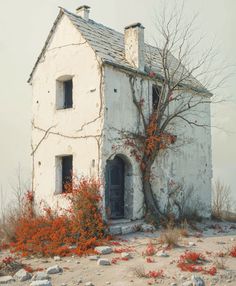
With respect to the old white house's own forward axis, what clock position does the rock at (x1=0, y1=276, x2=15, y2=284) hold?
The rock is roughly at 2 o'clock from the old white house.

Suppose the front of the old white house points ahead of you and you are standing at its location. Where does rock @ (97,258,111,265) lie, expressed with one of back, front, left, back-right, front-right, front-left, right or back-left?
front-right

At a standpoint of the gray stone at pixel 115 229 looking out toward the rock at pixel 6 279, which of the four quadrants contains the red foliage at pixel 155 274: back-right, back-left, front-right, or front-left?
front-left

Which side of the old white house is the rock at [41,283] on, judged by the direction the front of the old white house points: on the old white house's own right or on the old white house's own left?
on the old white house's own right

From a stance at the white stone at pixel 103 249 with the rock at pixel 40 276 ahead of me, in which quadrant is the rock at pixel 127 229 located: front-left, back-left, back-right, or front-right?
back-right

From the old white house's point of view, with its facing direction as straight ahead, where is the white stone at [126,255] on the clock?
The white stone is roughly at 1 o'clock from the old white house.

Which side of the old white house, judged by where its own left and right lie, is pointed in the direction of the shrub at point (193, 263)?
front

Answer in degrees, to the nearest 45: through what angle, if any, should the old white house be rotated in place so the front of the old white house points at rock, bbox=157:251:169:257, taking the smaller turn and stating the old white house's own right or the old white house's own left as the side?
0° — it already faces it

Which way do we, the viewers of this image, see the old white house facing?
facing the viewer and to the right of the viewer

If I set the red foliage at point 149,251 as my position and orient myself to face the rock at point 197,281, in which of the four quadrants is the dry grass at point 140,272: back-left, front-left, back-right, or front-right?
front-right

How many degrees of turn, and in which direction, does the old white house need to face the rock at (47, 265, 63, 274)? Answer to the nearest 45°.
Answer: approximately 45° to its right
